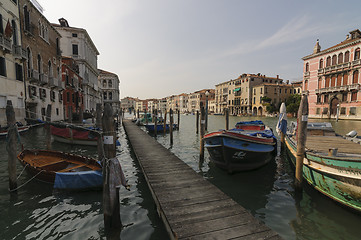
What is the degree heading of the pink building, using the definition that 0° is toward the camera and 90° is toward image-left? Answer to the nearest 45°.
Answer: approximately 45°

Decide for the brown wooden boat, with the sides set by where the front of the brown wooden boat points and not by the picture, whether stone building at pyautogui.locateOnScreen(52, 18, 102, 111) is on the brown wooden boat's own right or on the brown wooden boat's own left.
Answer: on the brown wooden boat's own right

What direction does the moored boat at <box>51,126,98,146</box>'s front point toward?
to the viewer's left

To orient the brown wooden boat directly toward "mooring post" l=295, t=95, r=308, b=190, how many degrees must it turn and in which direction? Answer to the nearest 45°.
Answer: approximately 180°

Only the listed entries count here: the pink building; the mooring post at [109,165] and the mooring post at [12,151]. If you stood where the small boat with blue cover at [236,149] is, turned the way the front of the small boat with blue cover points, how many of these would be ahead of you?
2

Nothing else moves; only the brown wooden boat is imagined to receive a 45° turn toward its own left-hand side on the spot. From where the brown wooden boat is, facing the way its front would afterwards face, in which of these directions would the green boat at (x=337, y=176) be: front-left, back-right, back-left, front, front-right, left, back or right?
back-left

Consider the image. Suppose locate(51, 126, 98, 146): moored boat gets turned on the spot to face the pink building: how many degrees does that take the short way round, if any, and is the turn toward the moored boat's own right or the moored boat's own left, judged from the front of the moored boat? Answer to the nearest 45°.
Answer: approximately 180°

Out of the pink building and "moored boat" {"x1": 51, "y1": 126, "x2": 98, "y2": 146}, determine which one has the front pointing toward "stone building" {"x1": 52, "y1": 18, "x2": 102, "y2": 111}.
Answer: the pink building

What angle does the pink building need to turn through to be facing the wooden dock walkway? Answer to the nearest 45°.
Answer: approximately 45° to its left
